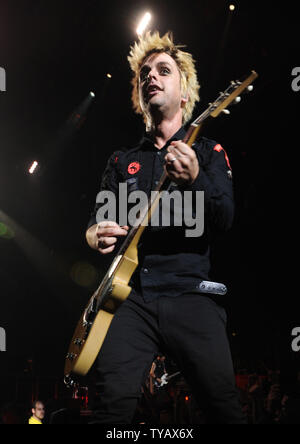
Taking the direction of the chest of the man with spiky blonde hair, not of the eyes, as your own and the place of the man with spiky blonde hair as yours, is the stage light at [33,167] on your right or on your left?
on your right

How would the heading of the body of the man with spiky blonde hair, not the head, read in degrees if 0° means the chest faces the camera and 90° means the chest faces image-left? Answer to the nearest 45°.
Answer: approximately 45°

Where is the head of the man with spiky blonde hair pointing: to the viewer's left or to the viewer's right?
to the viewer's left
